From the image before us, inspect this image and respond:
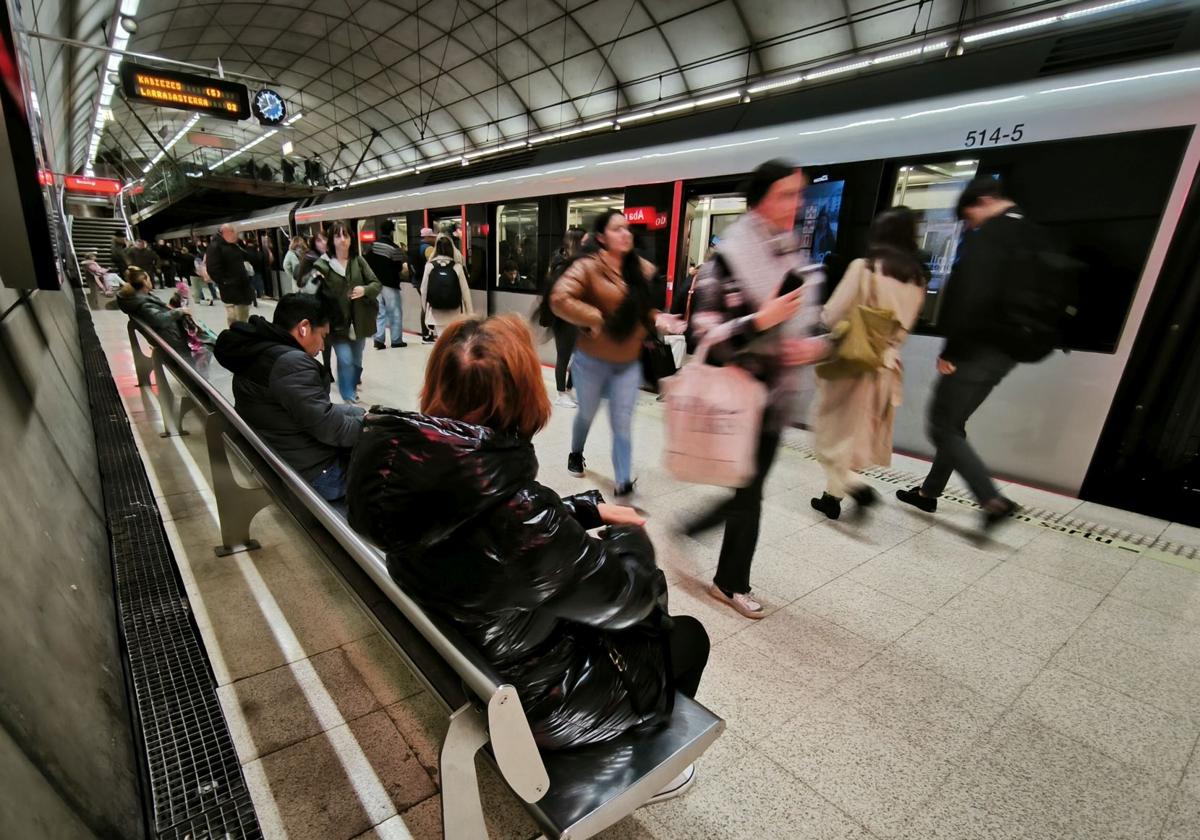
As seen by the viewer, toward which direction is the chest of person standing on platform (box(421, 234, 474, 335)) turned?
away from the camera

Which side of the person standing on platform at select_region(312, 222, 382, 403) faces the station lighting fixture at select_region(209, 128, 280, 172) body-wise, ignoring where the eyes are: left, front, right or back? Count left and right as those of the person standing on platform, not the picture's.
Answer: back

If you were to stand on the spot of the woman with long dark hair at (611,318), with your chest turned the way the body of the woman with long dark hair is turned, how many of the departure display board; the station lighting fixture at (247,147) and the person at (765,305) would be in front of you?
1

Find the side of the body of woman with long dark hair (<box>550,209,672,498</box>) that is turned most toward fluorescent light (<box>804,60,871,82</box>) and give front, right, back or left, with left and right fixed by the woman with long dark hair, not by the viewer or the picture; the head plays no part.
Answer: left

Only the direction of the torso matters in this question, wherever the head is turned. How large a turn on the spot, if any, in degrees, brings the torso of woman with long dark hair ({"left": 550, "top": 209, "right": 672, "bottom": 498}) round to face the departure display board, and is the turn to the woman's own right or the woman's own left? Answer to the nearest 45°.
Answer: approximately 180°

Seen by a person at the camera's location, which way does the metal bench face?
facing away from the viewer and to the right of the viewer

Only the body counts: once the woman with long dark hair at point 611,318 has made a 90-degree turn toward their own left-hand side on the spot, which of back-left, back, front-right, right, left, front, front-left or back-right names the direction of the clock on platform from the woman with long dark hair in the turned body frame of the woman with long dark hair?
left

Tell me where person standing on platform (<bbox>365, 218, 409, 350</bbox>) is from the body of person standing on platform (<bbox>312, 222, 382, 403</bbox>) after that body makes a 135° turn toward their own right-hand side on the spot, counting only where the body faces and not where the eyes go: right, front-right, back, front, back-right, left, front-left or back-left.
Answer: front-right

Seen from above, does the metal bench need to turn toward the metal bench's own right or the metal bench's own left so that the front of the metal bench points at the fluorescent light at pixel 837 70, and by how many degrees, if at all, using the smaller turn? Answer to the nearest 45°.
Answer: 0° — it already faces it

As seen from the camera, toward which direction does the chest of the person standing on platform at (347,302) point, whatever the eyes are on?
toward the camera

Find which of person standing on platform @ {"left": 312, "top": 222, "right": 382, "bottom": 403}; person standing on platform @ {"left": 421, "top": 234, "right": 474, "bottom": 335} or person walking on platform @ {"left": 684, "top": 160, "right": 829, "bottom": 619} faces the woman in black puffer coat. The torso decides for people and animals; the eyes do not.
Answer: person standing on platform @ {"left": 312, "top": 222, "right": 382, "bottom": 403}

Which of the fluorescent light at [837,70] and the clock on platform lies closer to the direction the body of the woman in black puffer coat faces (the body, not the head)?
the fluorescent light

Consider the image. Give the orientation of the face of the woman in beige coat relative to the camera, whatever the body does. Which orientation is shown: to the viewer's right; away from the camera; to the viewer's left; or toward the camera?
away from the camera

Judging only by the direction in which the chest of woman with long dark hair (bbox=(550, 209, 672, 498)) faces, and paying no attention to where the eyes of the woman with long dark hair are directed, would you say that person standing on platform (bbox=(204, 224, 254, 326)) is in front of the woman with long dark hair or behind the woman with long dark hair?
behind

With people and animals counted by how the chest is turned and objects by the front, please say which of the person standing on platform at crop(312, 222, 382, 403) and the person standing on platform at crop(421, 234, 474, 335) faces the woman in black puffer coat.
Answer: the person standing on platform at crop(312, 222, 382, 403)
